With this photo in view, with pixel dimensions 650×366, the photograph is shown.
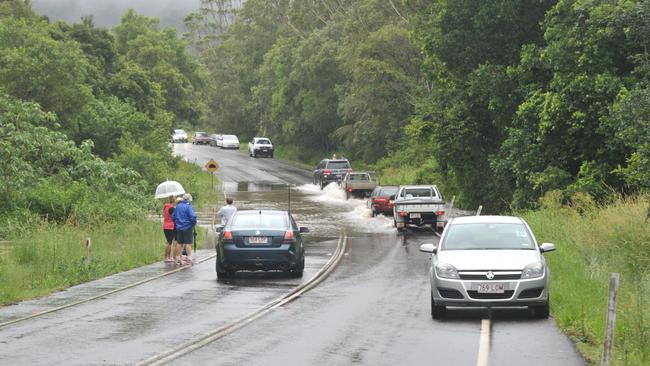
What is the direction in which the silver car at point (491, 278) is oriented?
toward the camera

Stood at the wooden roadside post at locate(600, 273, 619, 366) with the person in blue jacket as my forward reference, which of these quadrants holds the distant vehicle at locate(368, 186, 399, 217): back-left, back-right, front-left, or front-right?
front-right

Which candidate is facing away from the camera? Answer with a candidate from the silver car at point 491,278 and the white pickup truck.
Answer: the white pickup truck

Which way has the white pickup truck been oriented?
away from the camera

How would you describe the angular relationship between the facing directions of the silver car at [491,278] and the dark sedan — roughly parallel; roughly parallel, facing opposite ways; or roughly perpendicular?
roughly parallel, facing opposite ways

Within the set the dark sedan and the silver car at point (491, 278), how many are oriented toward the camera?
1

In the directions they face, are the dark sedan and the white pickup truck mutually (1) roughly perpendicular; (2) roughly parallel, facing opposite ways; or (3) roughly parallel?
roughly parallel

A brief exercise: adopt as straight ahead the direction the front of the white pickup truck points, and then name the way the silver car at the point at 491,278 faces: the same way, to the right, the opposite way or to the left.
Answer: the opposite way

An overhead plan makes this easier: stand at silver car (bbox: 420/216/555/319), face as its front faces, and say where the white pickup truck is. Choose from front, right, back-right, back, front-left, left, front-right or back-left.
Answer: back

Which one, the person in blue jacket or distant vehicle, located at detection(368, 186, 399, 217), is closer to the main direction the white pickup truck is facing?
the distant vehicle

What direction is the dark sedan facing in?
away from the camera

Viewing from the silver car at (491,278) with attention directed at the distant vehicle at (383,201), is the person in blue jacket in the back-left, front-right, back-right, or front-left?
front-left

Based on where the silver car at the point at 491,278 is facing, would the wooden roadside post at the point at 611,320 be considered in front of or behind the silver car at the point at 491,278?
in front
